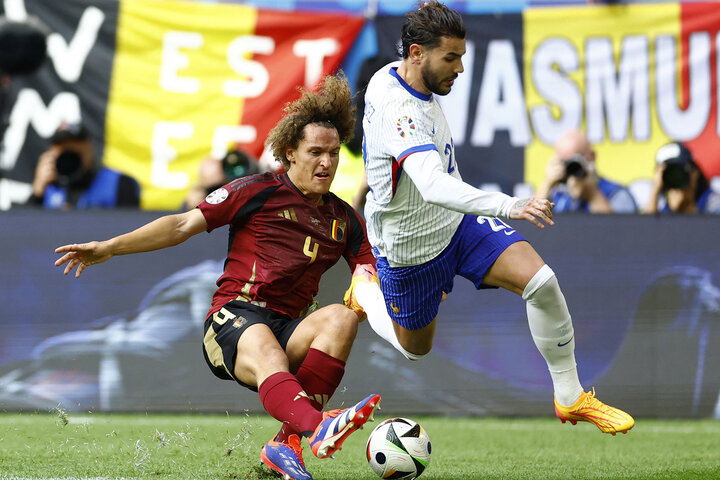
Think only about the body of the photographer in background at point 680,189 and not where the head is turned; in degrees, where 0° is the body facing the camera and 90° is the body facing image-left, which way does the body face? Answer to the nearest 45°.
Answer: approximately 0°

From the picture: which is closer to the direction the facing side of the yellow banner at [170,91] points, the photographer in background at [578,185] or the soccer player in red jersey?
the soccer player in red jersey

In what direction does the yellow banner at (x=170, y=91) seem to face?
toward the camera

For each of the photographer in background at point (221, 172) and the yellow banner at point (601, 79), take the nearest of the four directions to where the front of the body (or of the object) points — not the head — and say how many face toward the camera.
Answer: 2

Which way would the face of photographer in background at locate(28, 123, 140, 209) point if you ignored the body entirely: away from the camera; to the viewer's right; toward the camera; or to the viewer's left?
toward the camera

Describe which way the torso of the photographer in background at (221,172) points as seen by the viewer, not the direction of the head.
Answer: toward the camera

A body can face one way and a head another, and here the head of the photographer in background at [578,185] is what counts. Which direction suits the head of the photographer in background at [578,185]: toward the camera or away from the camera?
toward the camera

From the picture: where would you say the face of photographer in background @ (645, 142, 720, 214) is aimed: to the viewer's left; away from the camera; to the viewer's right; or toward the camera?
toward the camera

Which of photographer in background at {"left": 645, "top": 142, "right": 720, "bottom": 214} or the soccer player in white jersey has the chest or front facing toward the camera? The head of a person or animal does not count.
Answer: the photographer in background

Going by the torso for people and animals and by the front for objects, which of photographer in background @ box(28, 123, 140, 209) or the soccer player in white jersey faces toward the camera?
the photographer in background

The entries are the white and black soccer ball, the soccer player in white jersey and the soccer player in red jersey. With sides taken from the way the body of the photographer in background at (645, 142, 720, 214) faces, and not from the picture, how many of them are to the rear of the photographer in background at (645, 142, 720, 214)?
0

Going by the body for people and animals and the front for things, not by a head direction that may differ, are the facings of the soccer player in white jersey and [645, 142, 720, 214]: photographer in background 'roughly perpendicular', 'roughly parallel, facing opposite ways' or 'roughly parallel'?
roughly perpendicular

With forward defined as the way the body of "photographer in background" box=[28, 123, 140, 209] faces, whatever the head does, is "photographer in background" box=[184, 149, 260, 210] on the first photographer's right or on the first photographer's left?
on the first photographer's left

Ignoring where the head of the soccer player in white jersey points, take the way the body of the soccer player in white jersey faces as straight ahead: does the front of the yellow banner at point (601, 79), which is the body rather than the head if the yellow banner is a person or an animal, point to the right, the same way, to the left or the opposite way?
to the right
